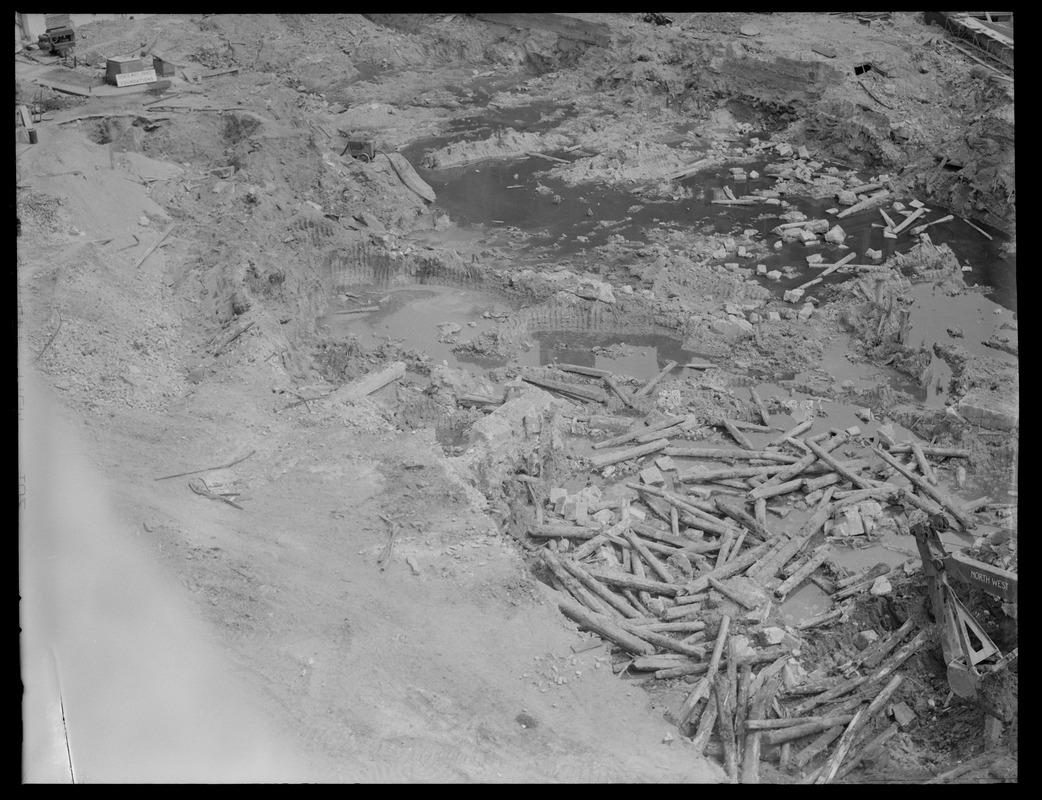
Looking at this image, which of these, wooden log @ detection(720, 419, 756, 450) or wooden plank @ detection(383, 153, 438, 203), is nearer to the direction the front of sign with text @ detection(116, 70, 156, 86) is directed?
the wooden log

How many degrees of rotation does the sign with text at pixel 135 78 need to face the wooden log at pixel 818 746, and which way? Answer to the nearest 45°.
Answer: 0° — it already faces it

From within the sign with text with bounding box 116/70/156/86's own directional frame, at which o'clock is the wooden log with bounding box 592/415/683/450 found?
The wooden log is roughly at 11 o'clock from the sign with text.

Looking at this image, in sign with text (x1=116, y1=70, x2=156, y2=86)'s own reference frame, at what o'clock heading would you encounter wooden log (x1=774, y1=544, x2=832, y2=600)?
The wooden log is roughly at 11 o'clock from the sign with text.

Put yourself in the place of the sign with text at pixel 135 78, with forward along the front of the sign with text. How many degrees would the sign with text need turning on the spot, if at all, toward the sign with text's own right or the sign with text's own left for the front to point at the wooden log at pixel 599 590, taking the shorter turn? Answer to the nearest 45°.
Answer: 0° — it already faces it

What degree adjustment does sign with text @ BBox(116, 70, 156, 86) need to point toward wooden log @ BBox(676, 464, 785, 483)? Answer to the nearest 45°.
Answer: approximately 45° to its left

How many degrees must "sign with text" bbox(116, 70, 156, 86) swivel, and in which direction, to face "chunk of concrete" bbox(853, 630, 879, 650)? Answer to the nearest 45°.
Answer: approximately 45° to its left

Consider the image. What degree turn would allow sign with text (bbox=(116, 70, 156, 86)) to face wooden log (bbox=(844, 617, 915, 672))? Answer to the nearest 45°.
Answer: approximately 45° to its left

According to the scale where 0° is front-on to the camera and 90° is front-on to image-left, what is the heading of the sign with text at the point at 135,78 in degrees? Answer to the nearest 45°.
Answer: approximately 0°

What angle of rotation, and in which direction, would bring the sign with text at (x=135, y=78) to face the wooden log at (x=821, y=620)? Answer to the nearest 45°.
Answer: approximately 45° to its left
